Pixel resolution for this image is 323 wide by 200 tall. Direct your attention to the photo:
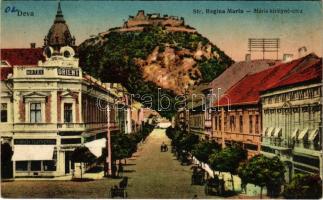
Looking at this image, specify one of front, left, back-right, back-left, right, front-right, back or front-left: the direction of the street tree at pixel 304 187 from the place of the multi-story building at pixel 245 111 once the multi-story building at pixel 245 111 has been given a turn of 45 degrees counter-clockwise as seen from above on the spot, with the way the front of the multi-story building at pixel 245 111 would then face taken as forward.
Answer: front-left

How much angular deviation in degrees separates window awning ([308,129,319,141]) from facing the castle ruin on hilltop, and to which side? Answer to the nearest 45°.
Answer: approximately 45° to its right

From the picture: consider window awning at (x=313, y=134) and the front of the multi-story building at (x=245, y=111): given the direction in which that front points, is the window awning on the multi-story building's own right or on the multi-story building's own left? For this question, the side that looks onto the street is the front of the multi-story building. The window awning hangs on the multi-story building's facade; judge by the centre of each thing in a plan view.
on the multi-story building's own left

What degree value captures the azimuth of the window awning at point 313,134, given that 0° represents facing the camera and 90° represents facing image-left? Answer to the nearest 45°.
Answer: approximately 45°

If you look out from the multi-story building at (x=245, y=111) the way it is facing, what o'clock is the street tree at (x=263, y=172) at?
The street tree is roughly at 10 o'clock from the multi-story building.
